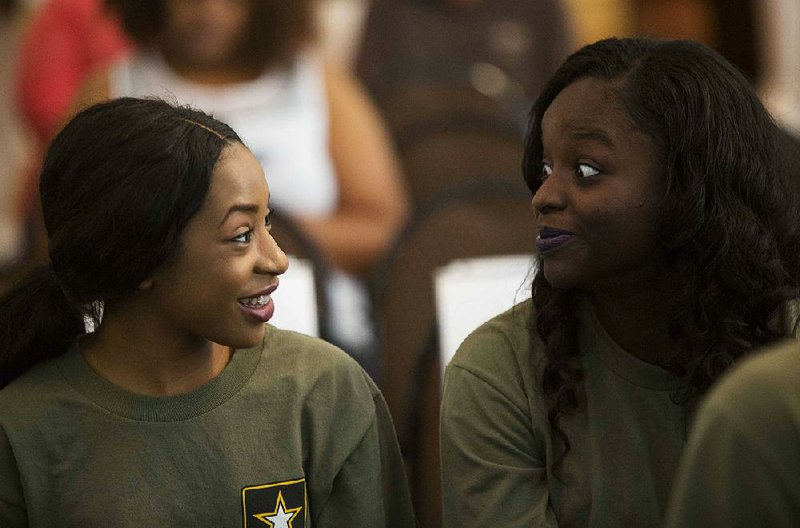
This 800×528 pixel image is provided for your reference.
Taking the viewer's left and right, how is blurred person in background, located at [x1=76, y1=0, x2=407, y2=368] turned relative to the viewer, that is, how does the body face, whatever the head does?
facing the viewer

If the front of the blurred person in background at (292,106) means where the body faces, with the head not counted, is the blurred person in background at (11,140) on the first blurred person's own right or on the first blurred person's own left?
on the first blurred person's own right

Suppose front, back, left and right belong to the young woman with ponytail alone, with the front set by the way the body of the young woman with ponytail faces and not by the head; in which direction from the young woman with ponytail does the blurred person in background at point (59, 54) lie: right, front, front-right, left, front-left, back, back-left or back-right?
back

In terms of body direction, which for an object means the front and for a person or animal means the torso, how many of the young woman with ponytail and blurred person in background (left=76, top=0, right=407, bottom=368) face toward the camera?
2

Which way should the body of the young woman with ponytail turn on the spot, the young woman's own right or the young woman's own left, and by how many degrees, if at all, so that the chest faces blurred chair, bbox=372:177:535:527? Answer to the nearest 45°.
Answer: approximately 135° to the young woman's own left

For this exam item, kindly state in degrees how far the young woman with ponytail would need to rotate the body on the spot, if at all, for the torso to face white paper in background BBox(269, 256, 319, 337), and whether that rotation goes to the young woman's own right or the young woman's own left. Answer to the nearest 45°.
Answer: approximately 180°

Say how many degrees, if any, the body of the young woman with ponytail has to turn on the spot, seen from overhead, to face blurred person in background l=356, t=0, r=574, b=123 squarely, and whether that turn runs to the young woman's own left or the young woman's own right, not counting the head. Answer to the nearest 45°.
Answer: approximately 135° to the young woman's own left

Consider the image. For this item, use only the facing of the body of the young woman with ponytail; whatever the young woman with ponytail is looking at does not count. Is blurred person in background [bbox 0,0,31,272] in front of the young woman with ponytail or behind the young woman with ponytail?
behind

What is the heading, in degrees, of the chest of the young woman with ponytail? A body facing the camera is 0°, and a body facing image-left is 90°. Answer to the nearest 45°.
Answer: approximately 0°

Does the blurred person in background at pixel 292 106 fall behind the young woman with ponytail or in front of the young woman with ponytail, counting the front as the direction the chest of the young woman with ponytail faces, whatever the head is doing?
behind

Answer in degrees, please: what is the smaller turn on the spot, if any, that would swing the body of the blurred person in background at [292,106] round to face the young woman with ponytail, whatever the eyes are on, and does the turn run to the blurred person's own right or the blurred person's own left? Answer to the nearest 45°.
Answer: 0° — they already face them
